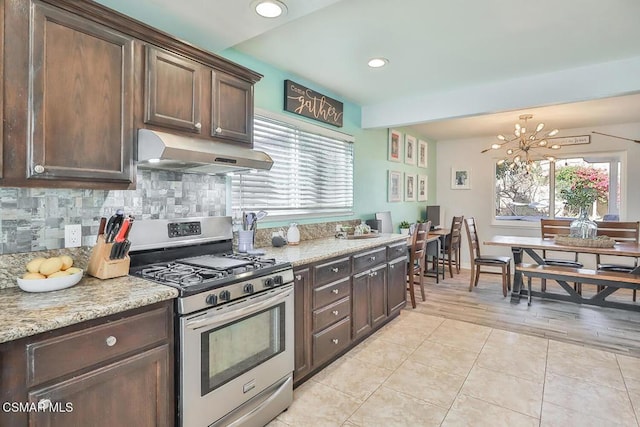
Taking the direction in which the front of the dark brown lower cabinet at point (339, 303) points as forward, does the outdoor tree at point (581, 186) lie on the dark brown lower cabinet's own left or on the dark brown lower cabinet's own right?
on the dark brown lower cabinet's own left

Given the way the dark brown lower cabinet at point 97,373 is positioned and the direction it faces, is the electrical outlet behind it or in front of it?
behind

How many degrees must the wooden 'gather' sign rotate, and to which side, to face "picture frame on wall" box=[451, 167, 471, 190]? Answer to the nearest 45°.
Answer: approximately 90° to its left

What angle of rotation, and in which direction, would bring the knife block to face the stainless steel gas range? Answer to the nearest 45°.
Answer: approximately 45° to its left

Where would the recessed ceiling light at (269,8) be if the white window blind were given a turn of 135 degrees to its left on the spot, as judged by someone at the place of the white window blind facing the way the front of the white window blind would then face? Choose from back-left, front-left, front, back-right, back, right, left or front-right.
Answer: back

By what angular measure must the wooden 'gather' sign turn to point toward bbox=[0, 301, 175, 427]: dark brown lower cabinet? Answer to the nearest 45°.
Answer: approximately 45° to its right

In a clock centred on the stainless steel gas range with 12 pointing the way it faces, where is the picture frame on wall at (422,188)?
The picture frame on wall is roughly at 9 o'clock from the stainless steel gas range.

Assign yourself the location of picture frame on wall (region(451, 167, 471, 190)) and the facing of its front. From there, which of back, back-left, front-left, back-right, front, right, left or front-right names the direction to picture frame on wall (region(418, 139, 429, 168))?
front-right

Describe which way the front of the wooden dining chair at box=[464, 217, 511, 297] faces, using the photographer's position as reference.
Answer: facing to the right of the viewer

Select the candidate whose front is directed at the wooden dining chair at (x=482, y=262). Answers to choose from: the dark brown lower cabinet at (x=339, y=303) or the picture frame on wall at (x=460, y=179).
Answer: the picture frame on wall

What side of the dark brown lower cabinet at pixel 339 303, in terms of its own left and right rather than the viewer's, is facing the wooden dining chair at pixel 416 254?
left

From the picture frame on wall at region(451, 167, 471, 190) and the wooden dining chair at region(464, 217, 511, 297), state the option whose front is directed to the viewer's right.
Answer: the wooden dining chair

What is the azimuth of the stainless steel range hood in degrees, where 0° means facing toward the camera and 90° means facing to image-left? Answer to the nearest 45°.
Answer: approximately 315°
